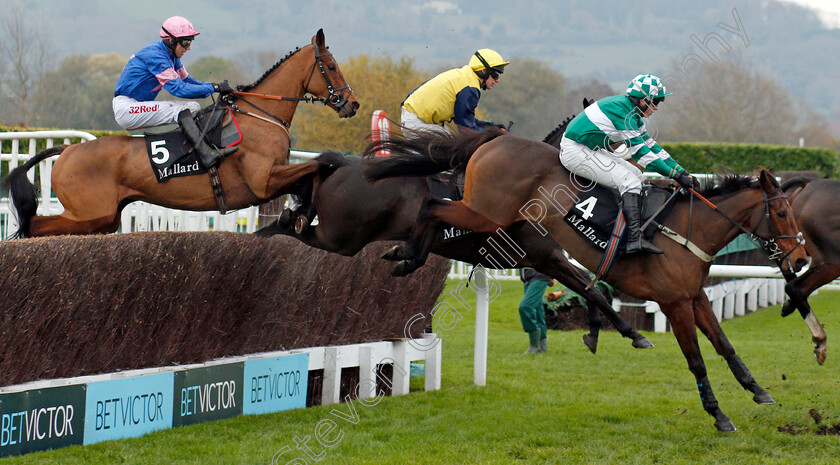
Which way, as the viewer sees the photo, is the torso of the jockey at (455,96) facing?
to the viewer's right

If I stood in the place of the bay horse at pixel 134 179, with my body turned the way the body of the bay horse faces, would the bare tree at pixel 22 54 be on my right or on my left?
on my left

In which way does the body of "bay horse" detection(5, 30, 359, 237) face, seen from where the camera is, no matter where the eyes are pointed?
to the viewer's right

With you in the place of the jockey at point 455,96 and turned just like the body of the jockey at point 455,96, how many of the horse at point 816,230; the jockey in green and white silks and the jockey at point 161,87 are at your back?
1

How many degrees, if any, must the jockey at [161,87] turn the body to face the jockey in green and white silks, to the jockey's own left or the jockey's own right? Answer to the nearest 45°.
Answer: approximately 45° to the jockey's own right

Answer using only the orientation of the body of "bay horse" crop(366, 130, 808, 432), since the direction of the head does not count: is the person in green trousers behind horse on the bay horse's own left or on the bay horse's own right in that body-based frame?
on the bay horse's own left

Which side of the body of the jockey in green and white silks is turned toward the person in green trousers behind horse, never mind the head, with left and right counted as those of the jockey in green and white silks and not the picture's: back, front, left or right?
left

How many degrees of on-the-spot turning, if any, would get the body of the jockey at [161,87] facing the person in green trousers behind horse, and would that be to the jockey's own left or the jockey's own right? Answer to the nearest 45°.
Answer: approximately 45° to the jockey's own left

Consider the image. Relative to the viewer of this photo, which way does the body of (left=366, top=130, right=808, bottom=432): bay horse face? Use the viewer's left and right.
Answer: facing to the right of the viewer

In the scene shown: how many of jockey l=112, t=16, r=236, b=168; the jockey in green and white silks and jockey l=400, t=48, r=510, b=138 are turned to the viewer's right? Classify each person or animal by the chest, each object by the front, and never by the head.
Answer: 3

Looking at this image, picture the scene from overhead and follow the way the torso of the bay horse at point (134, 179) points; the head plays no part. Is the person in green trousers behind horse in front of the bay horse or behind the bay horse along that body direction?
in front

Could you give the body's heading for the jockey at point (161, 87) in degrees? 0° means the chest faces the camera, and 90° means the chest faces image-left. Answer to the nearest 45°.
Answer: approximately 270°

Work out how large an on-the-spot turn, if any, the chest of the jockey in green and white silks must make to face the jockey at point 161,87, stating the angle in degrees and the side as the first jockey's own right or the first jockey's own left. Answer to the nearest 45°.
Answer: approximately 180°

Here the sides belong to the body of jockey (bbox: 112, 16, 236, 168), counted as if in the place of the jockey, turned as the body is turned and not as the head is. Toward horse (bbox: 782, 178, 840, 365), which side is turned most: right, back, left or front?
front

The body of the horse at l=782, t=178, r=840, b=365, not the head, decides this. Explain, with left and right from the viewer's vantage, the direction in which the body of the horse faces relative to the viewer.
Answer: facing to the right of the viewer

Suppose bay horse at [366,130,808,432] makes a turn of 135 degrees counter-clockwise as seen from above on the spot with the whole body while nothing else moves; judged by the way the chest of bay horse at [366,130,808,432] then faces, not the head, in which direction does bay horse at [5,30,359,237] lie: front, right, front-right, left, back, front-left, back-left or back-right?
front-left

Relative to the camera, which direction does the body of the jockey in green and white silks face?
to the viewer's right
